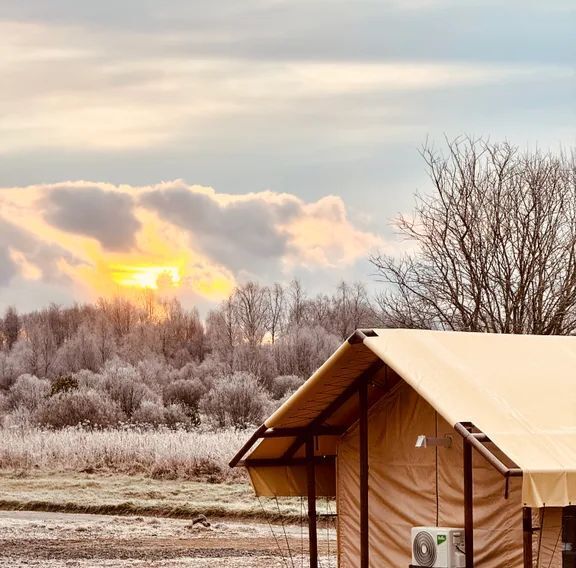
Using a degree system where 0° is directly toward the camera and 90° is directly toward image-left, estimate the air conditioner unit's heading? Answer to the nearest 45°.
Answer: approximately 45°
